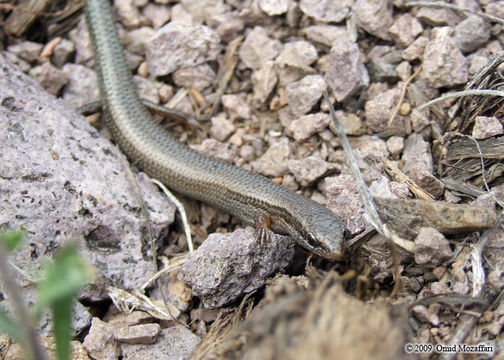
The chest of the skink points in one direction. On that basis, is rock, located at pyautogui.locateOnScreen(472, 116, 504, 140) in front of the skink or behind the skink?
in front

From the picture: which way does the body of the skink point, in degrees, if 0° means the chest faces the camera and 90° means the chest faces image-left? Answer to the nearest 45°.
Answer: approximately 315°

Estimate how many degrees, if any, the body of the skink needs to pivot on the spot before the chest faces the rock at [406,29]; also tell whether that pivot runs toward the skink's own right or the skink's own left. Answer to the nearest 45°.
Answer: approximately 45° to the skink's own left

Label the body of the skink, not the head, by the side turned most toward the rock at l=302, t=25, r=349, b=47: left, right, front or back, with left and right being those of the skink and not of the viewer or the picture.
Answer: left

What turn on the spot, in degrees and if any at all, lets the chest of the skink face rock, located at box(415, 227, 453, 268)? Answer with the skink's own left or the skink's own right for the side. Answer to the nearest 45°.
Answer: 0° — it already faces it

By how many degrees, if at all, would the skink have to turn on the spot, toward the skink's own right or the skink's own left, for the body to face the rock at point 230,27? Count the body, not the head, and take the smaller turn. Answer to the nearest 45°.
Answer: approximately 90° to the skink's own left

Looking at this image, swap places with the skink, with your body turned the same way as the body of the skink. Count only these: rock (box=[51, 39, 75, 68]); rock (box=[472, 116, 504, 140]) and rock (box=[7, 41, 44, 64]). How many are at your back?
2

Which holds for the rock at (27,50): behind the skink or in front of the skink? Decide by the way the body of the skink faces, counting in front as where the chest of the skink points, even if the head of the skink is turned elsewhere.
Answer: behind

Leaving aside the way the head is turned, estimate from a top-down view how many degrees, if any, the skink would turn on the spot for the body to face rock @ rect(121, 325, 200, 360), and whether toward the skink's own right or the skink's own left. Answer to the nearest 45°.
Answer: approximately 45° to the skink's own right

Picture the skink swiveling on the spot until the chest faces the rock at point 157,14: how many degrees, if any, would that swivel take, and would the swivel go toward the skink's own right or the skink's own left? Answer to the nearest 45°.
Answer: approximately 135° to the skink's own left

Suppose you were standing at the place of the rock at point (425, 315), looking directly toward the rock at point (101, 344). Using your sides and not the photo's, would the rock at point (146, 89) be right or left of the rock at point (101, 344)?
right
